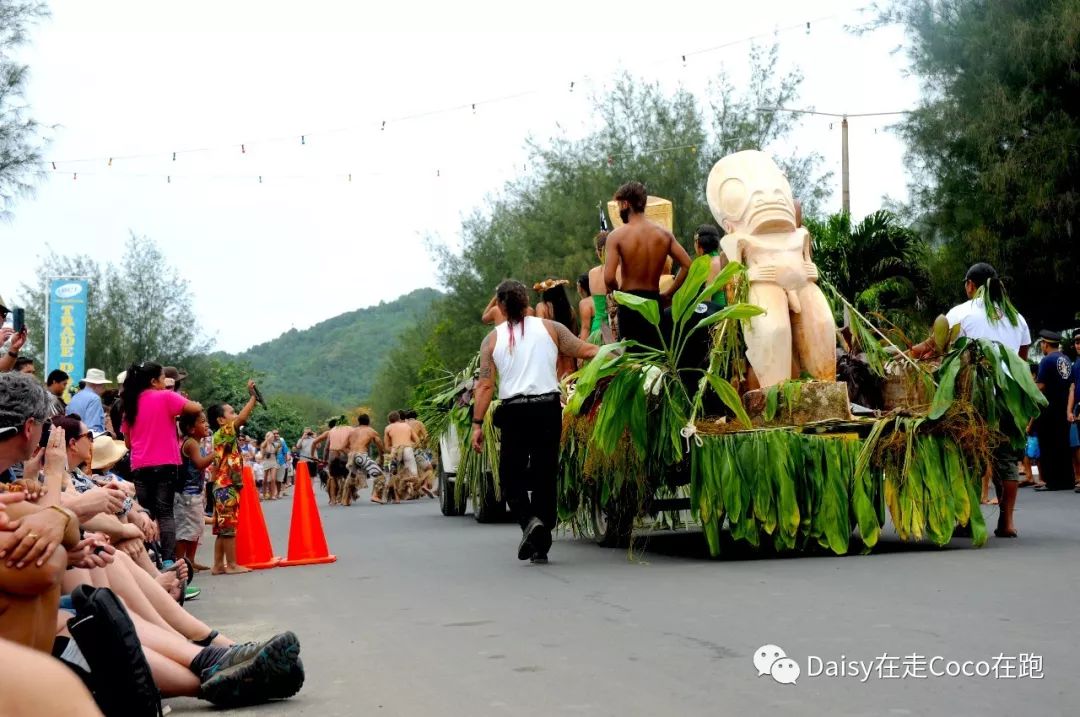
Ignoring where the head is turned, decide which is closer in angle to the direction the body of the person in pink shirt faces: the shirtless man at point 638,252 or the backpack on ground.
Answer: the shirtless man

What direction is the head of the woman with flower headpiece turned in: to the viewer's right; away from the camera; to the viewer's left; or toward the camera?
away from the camera

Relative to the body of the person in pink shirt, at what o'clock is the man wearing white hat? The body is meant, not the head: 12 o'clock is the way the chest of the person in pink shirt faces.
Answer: The man wearing white hat is roughly at 10 o'clock from the person in pink shirt.

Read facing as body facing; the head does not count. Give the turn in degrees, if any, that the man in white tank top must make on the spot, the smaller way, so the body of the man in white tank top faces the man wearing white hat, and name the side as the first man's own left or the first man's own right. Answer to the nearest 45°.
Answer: approximately 45° to the first man's own left

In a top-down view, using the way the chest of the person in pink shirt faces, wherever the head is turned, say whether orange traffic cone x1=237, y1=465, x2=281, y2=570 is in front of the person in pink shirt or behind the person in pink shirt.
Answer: in front

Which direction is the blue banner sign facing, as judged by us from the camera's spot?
facing the viewer

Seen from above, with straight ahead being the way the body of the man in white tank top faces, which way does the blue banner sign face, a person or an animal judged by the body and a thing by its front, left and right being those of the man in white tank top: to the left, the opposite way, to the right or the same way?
the opposite way

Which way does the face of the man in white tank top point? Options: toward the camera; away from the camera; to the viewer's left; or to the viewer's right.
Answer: away from the camera

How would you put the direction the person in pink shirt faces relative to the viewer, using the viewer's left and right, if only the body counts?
facing away from the viewer and to the right of the viewer

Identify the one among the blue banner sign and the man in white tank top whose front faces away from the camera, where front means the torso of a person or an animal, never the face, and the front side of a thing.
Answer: the man in white tank top
